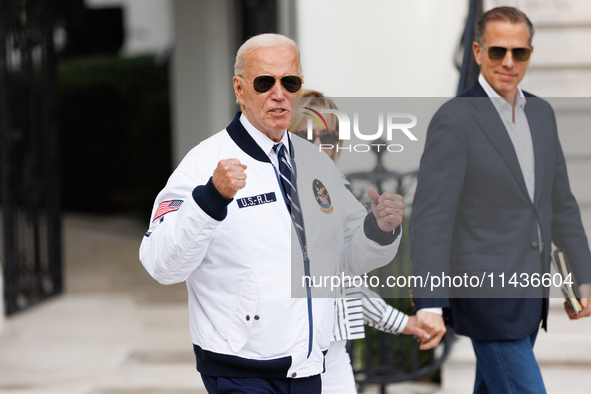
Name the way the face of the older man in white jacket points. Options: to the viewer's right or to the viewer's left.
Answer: to the viewer's right

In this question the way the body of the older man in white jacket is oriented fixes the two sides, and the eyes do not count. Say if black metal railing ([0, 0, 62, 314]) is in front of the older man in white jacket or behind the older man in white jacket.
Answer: behind

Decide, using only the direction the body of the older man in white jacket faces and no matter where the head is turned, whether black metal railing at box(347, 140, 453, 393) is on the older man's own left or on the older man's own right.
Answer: on the older man's own left

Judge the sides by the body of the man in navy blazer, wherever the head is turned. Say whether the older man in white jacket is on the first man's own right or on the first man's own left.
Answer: on the first man's own right

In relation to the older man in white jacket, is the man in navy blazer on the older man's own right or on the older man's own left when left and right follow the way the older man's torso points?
on the older man's own left

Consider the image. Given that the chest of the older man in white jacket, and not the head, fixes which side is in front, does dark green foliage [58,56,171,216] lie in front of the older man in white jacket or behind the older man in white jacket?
behind

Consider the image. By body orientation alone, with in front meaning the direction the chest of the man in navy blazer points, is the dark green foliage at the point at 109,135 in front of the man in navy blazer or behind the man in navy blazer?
behind
